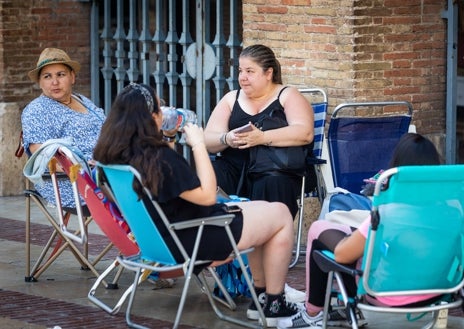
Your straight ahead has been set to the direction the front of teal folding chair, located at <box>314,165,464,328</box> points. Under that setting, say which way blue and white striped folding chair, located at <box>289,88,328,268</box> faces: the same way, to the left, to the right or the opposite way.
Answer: to the left

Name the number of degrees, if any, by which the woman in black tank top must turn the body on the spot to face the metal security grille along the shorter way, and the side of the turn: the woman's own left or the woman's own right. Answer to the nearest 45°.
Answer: approximately 135° to the woman's own right

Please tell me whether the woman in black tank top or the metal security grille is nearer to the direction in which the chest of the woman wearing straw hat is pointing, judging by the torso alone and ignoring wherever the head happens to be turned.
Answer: the woman in black tank top

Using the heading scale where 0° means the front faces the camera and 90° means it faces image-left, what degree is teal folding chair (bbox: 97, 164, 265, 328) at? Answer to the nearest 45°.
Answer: approximately 225°

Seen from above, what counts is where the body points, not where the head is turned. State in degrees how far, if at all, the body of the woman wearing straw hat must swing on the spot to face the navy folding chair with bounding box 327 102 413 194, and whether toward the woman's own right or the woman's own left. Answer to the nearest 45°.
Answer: approximately 45° to the woman's own left

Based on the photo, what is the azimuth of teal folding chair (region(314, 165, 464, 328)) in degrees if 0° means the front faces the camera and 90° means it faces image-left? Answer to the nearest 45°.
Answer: approximately 135°

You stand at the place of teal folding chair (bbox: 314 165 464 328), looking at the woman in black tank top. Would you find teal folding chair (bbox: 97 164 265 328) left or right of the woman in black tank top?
left

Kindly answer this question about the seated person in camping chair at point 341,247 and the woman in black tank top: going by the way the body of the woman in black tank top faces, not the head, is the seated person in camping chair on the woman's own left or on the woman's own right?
on the woman's own left
